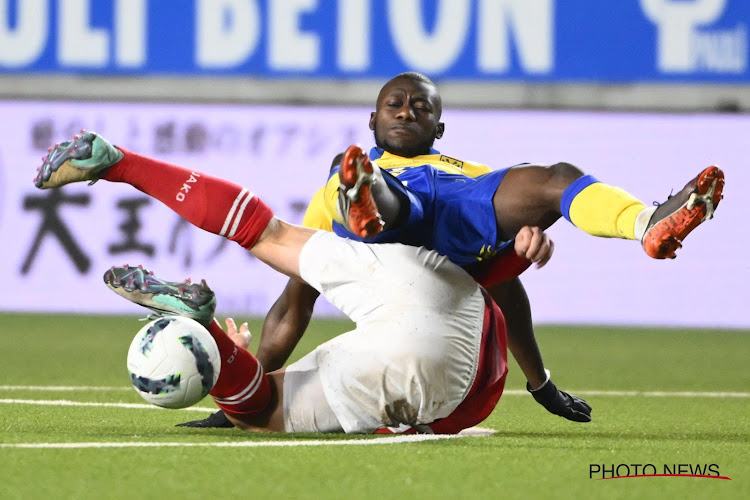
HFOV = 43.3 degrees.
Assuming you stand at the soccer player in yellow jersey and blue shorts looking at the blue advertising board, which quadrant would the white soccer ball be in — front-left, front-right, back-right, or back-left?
back-left

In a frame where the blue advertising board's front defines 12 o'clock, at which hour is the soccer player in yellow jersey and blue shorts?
The soccer player in yellow jersey and blue shorts is roughly at 12 o'clock from the blue advertising board.

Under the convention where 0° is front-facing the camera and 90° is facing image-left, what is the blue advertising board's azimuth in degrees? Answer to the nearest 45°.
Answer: approximately 0°

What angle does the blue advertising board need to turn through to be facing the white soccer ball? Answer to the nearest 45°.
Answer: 0° — it already faces it

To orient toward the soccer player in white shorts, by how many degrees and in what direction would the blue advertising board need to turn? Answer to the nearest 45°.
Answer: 0° — it already faces them
